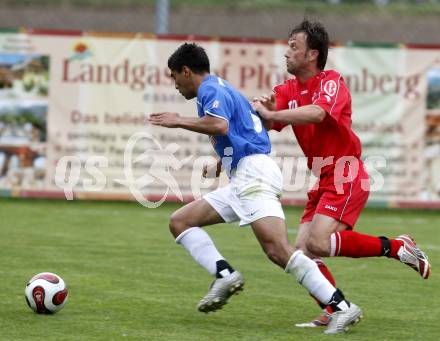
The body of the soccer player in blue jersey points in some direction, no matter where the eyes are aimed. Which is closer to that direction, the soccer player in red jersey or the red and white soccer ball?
the red and white soccer ball

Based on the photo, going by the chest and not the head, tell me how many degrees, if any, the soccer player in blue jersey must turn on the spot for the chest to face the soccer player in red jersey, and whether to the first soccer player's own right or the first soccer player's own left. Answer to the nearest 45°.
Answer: approximately 135° to the first soccer player's own right

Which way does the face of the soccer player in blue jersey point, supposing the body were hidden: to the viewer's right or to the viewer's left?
to the viewer's left

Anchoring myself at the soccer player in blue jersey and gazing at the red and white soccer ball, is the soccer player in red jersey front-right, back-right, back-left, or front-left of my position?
back-right

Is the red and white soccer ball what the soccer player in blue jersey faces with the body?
yes

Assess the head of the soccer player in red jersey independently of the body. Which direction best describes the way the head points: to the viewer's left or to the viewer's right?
to the viewer's left

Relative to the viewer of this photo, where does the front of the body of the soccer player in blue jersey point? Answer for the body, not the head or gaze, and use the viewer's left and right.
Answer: facing to the left of the viewer
